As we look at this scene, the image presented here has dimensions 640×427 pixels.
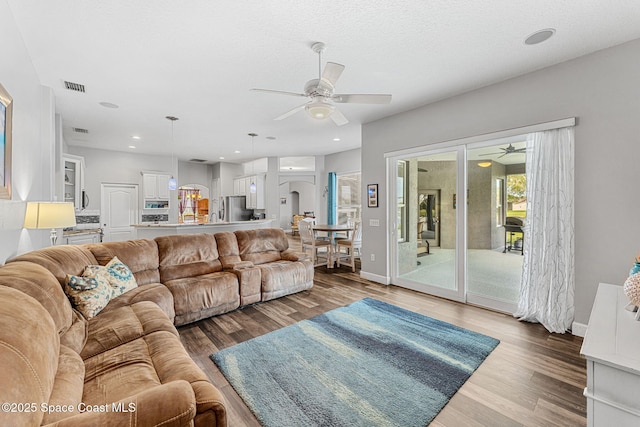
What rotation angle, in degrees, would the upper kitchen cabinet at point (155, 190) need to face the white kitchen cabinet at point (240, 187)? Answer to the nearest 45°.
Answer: approximately 90° to its left

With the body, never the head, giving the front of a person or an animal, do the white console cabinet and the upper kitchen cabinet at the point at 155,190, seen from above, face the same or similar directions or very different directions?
very different directions

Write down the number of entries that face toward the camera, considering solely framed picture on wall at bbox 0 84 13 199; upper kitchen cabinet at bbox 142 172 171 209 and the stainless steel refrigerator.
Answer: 2

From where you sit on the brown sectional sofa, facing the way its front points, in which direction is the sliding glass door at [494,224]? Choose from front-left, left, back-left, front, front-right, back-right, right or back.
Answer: front-left

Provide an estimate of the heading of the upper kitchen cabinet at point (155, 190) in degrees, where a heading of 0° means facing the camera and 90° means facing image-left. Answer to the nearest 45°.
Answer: approximately 0°

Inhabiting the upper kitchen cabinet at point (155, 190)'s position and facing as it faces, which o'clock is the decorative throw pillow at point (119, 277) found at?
The decorative throw pillow is roughly at 12 o'clock from the upper kitchen cabinet.

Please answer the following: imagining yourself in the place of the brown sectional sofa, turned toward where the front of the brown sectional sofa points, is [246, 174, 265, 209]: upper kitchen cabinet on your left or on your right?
on your left

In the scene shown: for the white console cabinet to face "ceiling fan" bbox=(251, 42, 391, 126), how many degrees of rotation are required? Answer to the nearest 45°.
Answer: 0° — it already faces it

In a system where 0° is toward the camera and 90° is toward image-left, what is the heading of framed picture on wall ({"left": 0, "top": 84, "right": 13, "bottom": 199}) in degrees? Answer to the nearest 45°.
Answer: approximately 270°

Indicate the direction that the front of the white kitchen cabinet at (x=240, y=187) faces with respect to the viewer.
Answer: facing the viewer

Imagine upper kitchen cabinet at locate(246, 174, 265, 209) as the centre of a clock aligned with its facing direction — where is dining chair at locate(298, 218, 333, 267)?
The dining chair is roughly at 10 o'clock from the upper kitchen cabinet.

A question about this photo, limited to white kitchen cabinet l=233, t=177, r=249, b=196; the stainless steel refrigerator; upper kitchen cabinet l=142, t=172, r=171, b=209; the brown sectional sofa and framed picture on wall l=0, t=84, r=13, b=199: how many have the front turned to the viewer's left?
0

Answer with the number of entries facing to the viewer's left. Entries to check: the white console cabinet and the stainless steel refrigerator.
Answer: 1

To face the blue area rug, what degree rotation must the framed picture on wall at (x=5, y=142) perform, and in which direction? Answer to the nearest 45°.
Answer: approximately 45° to its right

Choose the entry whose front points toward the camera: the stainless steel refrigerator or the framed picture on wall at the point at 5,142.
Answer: the stainless steel refrigerator

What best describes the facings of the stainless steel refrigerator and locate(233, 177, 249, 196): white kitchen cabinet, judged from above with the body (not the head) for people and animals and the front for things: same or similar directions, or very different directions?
same or similar directions

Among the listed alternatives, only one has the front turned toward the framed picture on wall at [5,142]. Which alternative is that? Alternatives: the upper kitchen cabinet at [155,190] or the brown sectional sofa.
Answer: the upper kitchen cabinet
